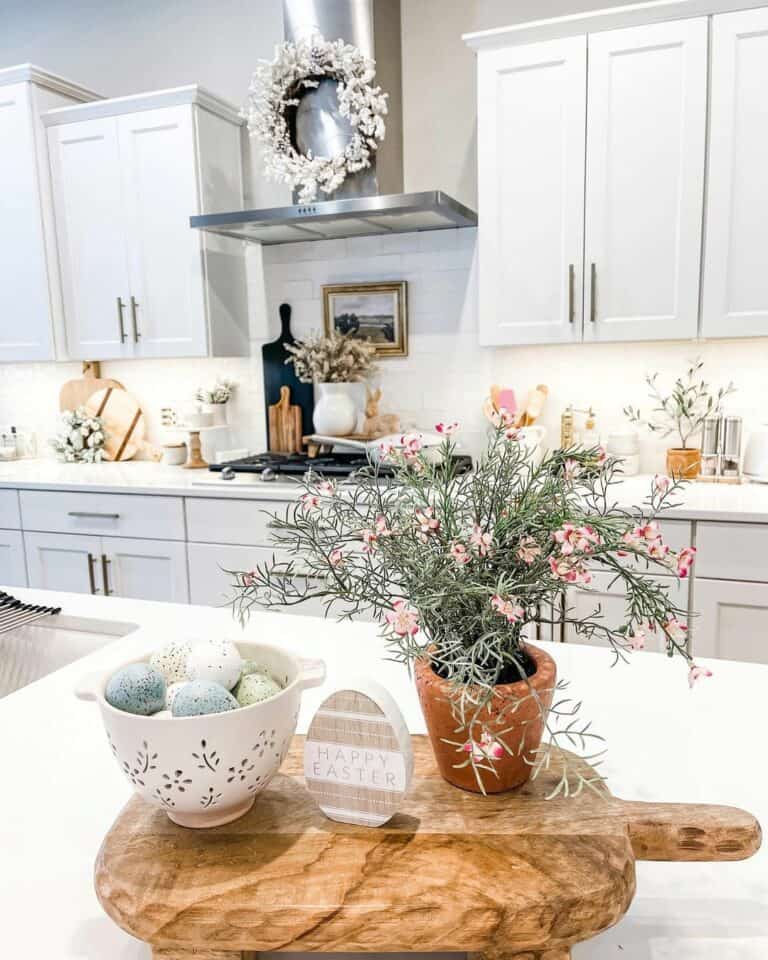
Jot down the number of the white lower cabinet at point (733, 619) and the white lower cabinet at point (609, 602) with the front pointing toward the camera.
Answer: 2

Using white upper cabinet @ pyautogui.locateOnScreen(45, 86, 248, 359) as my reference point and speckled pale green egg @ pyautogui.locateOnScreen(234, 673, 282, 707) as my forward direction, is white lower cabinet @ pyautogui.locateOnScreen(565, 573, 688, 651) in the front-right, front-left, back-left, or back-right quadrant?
front-left

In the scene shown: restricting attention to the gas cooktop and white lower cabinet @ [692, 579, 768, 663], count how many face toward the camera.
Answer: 2

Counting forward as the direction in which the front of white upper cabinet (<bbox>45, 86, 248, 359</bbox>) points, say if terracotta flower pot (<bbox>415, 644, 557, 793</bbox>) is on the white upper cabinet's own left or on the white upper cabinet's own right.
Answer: on the white upper cabinet's own left

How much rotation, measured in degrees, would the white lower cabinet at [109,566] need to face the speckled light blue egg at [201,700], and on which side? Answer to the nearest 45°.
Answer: approximately 45° to its left

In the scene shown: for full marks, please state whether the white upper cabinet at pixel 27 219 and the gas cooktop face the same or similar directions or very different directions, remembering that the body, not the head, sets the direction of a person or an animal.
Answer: same or similar directions

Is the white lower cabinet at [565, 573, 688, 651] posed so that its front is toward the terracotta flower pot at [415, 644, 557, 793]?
yes

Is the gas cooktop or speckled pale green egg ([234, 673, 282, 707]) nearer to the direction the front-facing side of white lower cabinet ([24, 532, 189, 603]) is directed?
the speckled pale green egg

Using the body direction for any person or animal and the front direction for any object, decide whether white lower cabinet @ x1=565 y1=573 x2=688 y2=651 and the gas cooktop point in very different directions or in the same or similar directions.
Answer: same or similar directions

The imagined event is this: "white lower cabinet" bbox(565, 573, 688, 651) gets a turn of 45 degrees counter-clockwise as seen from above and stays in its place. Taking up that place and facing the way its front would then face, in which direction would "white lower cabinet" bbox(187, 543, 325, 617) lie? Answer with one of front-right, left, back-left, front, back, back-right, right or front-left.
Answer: back-right

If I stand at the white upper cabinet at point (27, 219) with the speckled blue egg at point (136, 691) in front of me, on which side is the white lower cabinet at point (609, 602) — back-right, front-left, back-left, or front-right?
front-left

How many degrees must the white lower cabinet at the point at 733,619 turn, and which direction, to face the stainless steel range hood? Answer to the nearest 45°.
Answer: approximately 90° to its right

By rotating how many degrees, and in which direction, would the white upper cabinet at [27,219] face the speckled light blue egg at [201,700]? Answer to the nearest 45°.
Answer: approximately 45° to its left

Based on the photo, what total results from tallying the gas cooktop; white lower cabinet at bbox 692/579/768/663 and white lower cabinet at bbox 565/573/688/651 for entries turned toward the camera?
3

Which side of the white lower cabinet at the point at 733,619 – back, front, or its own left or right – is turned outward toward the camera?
front

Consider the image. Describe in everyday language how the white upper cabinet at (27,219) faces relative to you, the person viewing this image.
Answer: facing the viewer and to the left of the viewer

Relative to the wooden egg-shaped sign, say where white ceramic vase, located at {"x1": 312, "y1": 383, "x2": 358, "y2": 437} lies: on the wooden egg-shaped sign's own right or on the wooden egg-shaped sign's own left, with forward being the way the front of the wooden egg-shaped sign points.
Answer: on the wooden egg-shaped sign's own right
